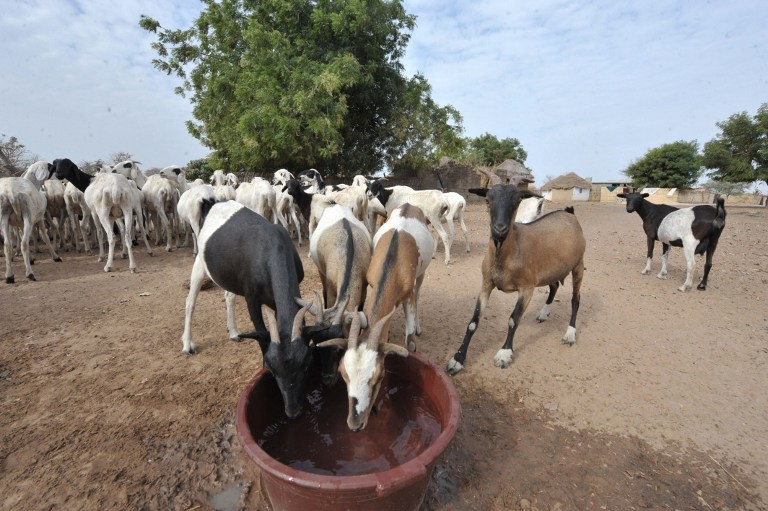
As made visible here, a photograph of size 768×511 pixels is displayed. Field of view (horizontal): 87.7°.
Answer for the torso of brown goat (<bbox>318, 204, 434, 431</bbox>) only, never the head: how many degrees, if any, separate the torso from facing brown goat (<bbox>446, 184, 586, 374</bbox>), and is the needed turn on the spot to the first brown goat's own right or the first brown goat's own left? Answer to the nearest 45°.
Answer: approximately 135° to the first brown goat's own left

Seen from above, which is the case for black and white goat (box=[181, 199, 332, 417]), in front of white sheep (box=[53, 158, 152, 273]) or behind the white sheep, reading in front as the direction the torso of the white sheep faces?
behind

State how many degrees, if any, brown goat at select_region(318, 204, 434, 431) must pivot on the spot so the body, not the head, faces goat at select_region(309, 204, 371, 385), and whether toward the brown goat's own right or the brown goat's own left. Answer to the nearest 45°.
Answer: approximately 135° to the brown goat's own right

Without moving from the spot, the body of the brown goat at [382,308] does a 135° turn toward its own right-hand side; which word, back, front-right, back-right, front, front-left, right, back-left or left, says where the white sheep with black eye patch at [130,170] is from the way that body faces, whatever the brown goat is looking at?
front

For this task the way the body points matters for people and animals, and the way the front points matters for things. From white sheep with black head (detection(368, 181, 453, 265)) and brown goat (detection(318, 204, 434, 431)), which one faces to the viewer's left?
the white sheep with black head

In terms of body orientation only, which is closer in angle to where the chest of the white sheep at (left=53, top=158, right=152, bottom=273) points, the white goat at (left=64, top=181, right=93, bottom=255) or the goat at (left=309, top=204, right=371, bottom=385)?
the white goat

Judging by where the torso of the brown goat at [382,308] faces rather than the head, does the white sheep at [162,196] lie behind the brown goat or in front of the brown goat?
behind

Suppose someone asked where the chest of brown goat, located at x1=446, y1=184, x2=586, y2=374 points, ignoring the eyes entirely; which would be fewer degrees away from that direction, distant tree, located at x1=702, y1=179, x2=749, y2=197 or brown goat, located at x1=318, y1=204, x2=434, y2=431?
the brown goat

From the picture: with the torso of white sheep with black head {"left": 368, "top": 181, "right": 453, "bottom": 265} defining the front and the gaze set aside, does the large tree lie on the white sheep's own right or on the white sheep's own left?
on the white sheep's own right

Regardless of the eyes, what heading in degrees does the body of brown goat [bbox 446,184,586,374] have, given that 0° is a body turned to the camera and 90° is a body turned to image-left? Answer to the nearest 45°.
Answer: approximately 45°

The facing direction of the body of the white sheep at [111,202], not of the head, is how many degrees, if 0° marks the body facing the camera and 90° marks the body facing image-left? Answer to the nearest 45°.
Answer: approximately 135°

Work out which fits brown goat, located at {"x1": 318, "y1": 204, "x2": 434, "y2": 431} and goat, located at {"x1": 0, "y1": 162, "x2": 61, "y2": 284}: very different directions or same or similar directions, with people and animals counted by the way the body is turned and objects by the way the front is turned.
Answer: very different directions
